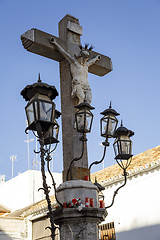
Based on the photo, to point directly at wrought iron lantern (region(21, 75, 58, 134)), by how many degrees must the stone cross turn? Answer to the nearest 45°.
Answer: approximately 45° to its right

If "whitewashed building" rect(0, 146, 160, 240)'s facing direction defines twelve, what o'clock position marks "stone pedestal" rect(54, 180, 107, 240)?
The stone pedestal is roughly at 11 o'clock from the whitewashed building.

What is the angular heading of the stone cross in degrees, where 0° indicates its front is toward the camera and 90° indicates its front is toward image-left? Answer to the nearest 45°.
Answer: approximately 315°

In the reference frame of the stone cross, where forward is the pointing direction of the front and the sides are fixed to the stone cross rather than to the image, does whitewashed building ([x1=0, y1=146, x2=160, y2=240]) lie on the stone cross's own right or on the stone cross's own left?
on the stone cross's own left

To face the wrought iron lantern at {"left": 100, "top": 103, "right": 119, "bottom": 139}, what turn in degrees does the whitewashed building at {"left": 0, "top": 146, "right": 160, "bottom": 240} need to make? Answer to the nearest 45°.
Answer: approximately 45° to its left

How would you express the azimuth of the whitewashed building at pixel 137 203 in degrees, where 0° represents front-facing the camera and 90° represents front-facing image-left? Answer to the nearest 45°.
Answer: approximately 45°

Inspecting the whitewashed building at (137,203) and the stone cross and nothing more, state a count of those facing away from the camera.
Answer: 0
